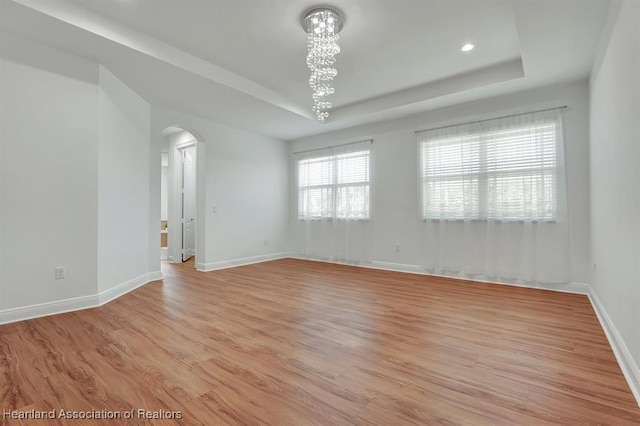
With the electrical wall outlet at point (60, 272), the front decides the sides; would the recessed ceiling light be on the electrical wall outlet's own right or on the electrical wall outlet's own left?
on the electrical wall outlet's own left

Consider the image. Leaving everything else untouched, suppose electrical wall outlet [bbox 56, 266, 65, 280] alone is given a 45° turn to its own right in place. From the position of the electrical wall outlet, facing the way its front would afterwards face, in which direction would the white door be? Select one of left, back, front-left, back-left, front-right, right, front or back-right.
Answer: back

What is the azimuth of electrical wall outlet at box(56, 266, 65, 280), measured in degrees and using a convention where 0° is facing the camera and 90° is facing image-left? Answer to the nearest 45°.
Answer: approximately 0°

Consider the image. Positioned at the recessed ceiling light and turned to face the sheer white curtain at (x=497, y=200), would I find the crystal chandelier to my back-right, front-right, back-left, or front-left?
back-left

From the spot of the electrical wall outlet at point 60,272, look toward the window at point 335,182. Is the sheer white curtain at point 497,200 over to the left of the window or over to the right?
right

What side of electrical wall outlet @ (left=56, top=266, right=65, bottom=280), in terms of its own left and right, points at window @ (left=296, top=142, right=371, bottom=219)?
left

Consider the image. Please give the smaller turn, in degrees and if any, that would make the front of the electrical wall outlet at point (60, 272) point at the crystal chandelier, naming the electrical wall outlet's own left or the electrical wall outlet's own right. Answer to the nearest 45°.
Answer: approximately 45° to the electrical wall outlet's own left

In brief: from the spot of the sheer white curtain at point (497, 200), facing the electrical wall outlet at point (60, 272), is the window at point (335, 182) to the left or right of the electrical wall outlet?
right

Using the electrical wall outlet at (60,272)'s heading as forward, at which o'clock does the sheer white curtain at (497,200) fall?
The sheer white curtain is roughly at 10 o'clock from the electrical wall outlet.

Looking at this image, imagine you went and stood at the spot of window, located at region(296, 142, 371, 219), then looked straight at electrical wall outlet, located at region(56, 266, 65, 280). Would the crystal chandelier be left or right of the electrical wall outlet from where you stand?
left
